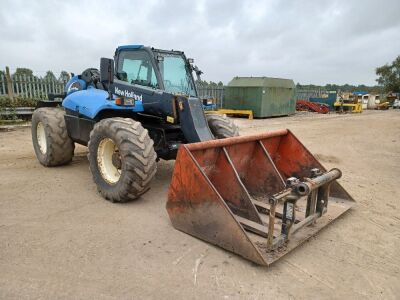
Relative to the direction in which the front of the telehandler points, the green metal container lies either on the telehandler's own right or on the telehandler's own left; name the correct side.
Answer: on the telehandler's own left

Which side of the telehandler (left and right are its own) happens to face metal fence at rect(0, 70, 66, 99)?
back

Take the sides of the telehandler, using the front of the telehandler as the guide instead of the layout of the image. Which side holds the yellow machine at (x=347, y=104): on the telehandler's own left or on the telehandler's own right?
on the telehandler's own left

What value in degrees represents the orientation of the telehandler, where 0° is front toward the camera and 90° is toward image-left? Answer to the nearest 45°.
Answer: approximately 315°

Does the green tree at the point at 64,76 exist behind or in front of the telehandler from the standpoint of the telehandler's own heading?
behind
